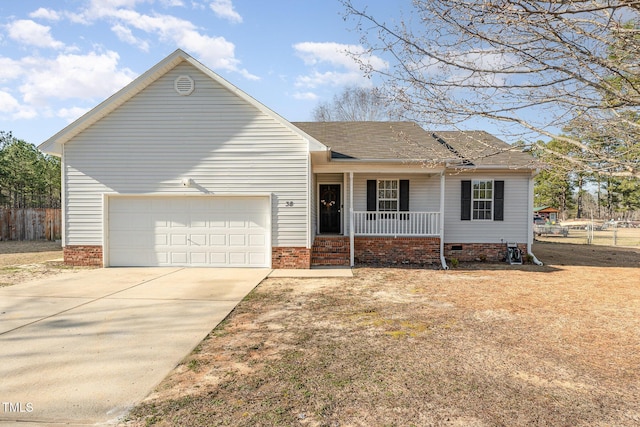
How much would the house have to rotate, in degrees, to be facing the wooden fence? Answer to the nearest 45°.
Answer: approximately 135° to its right

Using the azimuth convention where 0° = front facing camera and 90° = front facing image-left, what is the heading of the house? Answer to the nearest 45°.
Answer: approximately 0°

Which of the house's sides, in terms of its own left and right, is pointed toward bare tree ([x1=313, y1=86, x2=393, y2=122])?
back
